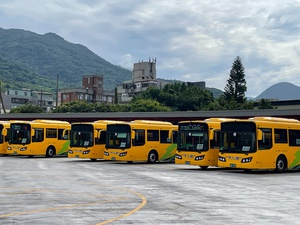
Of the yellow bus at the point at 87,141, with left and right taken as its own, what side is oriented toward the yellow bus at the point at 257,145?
left

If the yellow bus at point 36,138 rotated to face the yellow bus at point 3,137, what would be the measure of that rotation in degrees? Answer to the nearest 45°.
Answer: approximately 90° to its right

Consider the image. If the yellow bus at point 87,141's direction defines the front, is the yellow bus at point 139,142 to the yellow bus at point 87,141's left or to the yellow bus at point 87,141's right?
on its left

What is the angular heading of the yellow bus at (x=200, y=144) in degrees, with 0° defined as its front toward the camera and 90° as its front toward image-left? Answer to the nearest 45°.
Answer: approximately 45°

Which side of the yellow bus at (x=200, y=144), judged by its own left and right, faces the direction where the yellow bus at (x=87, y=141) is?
right

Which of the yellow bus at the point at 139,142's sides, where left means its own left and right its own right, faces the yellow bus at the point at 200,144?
left

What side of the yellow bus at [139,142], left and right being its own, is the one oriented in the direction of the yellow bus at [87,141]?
right

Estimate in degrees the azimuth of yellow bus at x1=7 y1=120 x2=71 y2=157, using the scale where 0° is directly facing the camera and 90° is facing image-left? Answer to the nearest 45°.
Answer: approximately 45°

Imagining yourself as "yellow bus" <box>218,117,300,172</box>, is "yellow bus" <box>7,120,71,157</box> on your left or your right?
on your right
